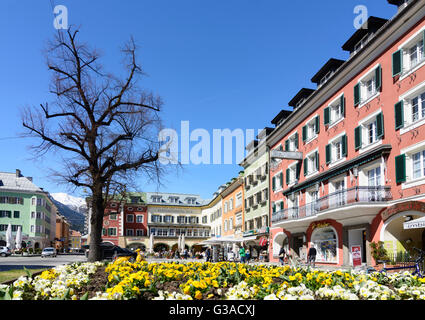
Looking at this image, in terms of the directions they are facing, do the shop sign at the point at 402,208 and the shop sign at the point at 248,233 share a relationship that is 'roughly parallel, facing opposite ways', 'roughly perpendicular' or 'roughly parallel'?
roughly parallel

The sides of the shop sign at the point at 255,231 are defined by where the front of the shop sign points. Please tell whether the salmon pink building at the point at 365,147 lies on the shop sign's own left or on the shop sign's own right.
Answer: on the shop sign's own left

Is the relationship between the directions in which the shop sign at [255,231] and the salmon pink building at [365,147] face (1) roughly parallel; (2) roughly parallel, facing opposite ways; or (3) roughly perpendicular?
roughly parallel

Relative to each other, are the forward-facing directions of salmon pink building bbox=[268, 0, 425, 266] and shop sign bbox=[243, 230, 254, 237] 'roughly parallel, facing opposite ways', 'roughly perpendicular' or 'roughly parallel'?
roughly parallel

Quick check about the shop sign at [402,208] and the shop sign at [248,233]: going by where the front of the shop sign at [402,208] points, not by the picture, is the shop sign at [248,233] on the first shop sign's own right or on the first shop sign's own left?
on the first shop sign's own right

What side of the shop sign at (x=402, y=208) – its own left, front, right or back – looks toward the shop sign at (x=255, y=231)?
right

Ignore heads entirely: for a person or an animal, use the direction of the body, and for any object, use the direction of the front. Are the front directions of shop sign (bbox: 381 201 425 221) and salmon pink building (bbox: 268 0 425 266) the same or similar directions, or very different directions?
same or similar directions

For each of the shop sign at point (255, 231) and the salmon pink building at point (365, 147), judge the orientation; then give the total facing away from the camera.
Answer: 0

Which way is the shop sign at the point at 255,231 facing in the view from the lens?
facing the viewer and to the left of the viewer

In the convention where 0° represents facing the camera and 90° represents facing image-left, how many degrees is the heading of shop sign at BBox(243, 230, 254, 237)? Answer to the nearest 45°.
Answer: approximately 45°

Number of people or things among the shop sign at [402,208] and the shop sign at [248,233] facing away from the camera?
0

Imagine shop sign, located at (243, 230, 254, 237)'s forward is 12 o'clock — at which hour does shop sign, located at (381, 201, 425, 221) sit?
shop sign, located at (381, 201, 425, 221) is roughly at 10 o'clock from shop sign, located at (243, 230, 254, 237).
